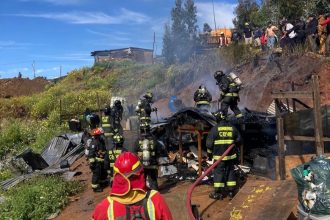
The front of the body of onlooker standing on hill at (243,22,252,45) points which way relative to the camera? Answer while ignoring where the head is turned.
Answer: toward the camera

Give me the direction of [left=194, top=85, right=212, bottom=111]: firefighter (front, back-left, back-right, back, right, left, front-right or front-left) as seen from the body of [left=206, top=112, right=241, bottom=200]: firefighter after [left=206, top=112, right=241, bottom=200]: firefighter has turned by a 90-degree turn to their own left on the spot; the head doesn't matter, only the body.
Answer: right

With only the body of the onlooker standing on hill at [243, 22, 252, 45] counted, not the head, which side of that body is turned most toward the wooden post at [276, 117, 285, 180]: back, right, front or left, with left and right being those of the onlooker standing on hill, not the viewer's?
front

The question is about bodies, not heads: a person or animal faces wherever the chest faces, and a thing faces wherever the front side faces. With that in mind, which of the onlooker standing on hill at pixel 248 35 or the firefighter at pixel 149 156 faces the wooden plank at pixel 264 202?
the onlooker standing on hill

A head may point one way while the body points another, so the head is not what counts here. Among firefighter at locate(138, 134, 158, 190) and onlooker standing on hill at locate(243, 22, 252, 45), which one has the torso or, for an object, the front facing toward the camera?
the onlooker standing on hill

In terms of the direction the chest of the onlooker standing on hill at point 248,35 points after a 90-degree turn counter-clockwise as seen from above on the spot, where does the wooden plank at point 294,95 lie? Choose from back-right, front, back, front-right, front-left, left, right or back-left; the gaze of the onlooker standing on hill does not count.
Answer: right

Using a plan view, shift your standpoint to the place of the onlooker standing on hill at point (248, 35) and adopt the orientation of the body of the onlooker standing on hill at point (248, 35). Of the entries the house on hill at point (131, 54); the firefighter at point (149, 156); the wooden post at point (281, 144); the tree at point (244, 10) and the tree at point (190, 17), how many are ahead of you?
2

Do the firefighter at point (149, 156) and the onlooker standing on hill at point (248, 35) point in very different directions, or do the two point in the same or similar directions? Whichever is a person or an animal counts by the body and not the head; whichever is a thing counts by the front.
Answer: very different directions

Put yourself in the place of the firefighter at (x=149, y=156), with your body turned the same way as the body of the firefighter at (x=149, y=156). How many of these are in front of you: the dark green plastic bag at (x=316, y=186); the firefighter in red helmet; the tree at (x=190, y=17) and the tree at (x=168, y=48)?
2

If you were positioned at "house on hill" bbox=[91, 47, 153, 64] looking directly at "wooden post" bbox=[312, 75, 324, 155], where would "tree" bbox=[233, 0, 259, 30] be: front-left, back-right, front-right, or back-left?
front-left

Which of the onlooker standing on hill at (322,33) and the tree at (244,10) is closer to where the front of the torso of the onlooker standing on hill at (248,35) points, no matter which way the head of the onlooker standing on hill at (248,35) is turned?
the onlooker standing on hill

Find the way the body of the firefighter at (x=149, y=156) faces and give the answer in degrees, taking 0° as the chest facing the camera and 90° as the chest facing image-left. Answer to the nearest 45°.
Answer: approximately 180°

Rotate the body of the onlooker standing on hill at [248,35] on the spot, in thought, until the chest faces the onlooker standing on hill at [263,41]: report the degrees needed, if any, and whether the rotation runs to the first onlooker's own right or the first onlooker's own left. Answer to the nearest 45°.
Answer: approximately 45° to the first onlooker's own left

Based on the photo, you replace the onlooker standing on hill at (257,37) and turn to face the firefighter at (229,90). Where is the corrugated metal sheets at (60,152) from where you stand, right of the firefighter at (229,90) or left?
right

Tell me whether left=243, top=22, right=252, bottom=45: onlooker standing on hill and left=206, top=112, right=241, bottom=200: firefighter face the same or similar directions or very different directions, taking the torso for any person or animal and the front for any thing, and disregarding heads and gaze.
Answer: very different directions

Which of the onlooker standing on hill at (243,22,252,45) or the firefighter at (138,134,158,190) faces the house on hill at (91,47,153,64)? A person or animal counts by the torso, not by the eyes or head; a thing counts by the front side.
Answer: the firefighter
